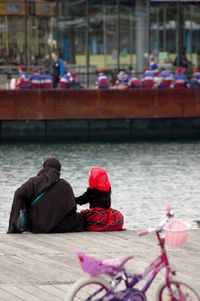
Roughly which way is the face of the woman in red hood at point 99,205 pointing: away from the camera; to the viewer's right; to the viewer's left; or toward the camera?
away from the camera

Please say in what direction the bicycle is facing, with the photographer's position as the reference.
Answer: facing to the right of the viewer
